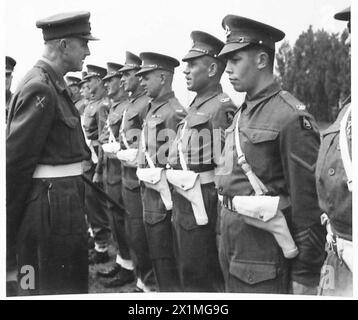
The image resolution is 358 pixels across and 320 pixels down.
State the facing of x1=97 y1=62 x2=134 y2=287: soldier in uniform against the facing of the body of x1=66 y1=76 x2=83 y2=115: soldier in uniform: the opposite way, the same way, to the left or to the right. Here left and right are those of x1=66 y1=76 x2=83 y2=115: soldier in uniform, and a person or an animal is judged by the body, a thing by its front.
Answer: the same way

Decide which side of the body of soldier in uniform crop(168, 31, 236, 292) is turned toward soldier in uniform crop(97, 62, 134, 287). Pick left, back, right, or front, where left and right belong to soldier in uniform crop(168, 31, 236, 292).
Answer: right

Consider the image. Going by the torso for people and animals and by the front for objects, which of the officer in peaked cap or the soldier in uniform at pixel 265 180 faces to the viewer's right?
the officer in peaked cap

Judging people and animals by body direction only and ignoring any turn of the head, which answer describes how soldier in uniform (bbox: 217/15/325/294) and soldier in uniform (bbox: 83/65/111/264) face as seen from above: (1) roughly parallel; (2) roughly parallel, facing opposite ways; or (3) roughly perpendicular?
roughly parallel

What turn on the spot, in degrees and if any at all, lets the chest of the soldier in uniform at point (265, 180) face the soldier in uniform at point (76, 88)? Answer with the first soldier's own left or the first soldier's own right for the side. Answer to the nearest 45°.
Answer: approximately 90° to the first soldier's own right

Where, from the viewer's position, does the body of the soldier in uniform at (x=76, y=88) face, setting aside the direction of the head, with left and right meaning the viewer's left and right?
facing the viewer and to the left of the viewer

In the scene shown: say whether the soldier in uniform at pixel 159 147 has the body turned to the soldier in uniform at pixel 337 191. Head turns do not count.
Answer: no

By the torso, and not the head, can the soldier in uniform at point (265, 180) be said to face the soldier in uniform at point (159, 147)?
no

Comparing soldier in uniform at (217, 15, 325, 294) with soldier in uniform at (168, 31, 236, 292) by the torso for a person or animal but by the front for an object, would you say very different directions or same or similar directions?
same or similar directions

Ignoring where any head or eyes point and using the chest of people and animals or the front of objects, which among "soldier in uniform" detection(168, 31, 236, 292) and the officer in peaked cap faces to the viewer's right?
the officer in peaked cap

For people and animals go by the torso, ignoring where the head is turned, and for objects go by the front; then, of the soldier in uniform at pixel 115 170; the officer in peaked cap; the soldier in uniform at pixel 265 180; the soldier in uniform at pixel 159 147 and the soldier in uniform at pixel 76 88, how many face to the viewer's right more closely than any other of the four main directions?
1

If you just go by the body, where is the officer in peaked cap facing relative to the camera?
to the viewer's right

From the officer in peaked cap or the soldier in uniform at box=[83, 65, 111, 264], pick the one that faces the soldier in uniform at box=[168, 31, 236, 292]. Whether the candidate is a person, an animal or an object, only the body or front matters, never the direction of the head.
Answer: the officer in peaked cap
